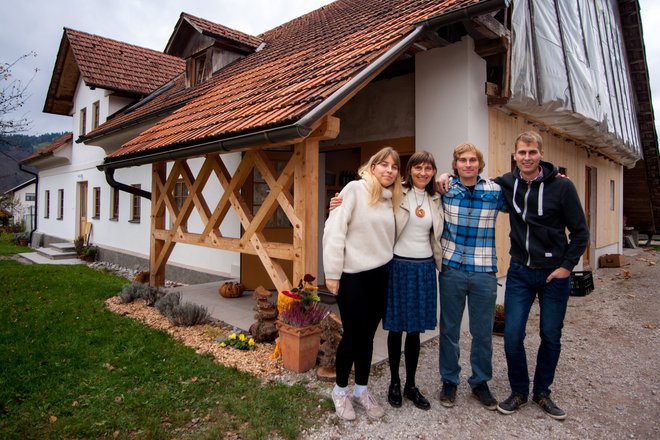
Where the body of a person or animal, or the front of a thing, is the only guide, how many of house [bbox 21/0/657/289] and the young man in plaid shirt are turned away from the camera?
0

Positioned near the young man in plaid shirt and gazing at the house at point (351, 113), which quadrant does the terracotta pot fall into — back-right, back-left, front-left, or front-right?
front-left

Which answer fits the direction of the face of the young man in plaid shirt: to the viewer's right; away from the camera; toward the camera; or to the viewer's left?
toward the camera

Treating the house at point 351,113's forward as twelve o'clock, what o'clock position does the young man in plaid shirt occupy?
The young man in plaid shirt is roughly at 10 o'clock from the house.

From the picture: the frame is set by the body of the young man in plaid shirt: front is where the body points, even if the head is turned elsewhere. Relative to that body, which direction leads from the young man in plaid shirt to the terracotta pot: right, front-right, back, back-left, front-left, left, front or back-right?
right

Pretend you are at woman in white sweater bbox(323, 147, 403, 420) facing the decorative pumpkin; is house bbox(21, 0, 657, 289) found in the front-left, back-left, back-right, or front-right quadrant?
front-right

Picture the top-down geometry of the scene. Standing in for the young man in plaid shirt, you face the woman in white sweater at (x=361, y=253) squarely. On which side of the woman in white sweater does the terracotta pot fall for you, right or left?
right

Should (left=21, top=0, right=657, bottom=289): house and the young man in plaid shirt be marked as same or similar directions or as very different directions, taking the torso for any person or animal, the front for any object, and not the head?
same or similar directions

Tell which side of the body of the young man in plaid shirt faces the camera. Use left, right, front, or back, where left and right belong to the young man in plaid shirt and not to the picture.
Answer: front

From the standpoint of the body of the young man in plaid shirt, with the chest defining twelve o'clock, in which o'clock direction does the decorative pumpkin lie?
The decorative pumpkin is roughly at 4 o'clock from the young man in plaid shirt.

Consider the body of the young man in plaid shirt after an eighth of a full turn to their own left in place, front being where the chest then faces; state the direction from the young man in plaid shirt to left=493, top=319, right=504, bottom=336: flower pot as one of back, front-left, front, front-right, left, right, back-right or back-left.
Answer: back-left

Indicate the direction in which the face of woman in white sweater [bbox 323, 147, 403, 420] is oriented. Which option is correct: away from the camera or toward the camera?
toward the camera

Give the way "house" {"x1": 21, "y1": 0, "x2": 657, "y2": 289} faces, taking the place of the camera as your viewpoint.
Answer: facing the viewer and to the left of the viewer
